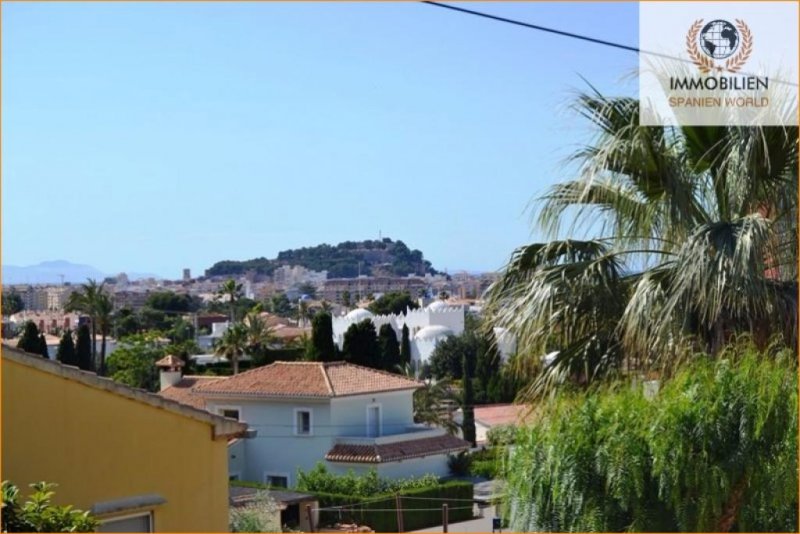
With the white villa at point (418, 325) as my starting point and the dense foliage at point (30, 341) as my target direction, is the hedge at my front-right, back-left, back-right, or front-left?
front-left

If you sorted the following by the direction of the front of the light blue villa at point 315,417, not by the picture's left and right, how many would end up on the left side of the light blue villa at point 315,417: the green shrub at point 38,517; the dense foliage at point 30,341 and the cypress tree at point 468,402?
1

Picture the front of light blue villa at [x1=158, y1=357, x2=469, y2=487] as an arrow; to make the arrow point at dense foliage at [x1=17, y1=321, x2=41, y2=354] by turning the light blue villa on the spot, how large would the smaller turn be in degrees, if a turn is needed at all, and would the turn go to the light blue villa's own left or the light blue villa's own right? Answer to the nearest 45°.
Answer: approximately 135° to the light blue villa's own right

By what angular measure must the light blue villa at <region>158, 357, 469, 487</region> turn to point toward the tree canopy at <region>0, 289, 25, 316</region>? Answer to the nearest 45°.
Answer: approximately 180°

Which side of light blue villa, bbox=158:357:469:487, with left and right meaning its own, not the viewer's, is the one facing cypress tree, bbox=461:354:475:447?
left

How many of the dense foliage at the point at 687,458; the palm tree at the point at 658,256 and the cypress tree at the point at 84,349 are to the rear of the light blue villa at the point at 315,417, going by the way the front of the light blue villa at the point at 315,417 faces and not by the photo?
1

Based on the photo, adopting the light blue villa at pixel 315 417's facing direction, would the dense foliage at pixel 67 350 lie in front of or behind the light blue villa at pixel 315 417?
behind

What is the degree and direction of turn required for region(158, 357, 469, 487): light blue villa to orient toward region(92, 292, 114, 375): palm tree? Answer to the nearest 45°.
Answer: approximately 180°

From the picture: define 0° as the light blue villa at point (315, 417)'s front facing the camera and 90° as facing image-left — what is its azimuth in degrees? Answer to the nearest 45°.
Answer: approximately 315°

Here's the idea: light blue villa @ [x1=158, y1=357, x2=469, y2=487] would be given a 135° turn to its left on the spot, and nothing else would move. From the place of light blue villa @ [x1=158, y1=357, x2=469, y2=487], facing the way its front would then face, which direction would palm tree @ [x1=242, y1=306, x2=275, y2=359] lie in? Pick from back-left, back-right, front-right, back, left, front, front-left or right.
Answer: front

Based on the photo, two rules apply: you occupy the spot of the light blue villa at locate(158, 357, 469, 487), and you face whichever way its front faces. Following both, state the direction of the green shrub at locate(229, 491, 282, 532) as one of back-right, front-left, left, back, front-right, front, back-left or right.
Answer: front-right
